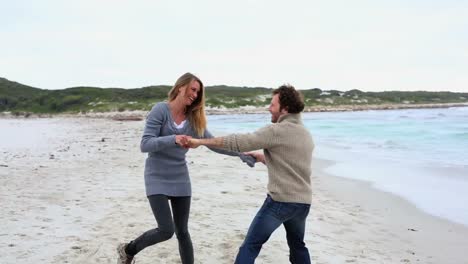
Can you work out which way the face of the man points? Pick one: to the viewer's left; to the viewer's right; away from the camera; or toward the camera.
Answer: to the viewer's left

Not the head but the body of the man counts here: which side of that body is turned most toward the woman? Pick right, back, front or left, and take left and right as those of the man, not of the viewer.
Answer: front

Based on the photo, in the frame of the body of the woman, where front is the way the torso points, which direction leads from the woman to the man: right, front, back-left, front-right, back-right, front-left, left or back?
front

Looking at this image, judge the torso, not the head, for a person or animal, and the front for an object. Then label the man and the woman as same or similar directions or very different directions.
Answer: very different directions

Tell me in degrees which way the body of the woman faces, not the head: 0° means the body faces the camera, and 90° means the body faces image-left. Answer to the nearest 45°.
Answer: approximately 315°
